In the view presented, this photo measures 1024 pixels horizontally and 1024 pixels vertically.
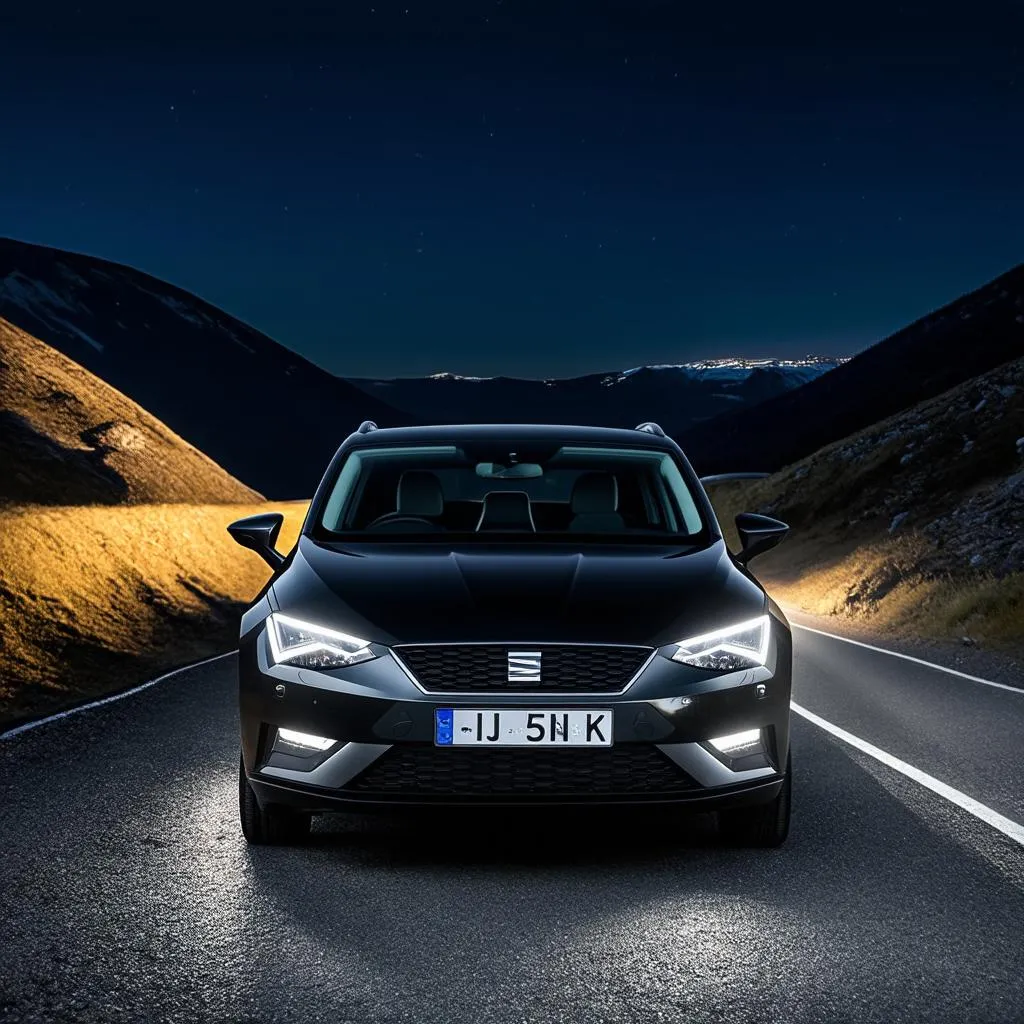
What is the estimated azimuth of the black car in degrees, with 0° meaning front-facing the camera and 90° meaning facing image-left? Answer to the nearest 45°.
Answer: approximately 0°
